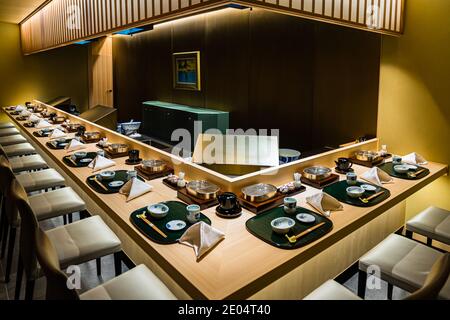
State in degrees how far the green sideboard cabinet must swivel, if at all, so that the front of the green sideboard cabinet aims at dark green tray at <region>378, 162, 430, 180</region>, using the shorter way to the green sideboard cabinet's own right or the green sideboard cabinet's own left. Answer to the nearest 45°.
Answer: approximately 45° to the green sideboard cabinet's own left

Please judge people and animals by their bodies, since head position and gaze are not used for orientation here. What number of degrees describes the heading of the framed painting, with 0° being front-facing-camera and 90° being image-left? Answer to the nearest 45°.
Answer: approximately 45°

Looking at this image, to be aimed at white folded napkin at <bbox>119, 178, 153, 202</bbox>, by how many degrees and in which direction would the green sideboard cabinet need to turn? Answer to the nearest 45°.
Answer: approximately 45° to its left

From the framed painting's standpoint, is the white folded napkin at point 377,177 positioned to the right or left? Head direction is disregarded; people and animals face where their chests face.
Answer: on its left

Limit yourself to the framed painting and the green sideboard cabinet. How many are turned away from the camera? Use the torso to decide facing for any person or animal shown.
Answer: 0

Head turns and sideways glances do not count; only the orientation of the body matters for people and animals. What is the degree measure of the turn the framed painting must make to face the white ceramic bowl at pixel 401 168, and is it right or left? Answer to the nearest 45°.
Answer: approximately 45° to its left

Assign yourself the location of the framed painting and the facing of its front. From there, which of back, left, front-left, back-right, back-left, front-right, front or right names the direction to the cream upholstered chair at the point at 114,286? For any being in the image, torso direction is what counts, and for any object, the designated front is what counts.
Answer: front-left

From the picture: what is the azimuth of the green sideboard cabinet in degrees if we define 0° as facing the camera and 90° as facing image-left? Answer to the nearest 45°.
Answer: approximately 45°

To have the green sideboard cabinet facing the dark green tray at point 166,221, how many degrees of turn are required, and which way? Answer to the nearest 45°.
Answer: approximately 45° to its left

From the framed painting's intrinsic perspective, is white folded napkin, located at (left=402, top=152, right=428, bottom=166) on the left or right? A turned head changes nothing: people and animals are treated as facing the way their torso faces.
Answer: on its left

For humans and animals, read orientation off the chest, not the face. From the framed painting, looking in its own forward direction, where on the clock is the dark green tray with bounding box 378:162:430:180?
The dark green tray is roughly at 10 o'clock from the framed painting.
